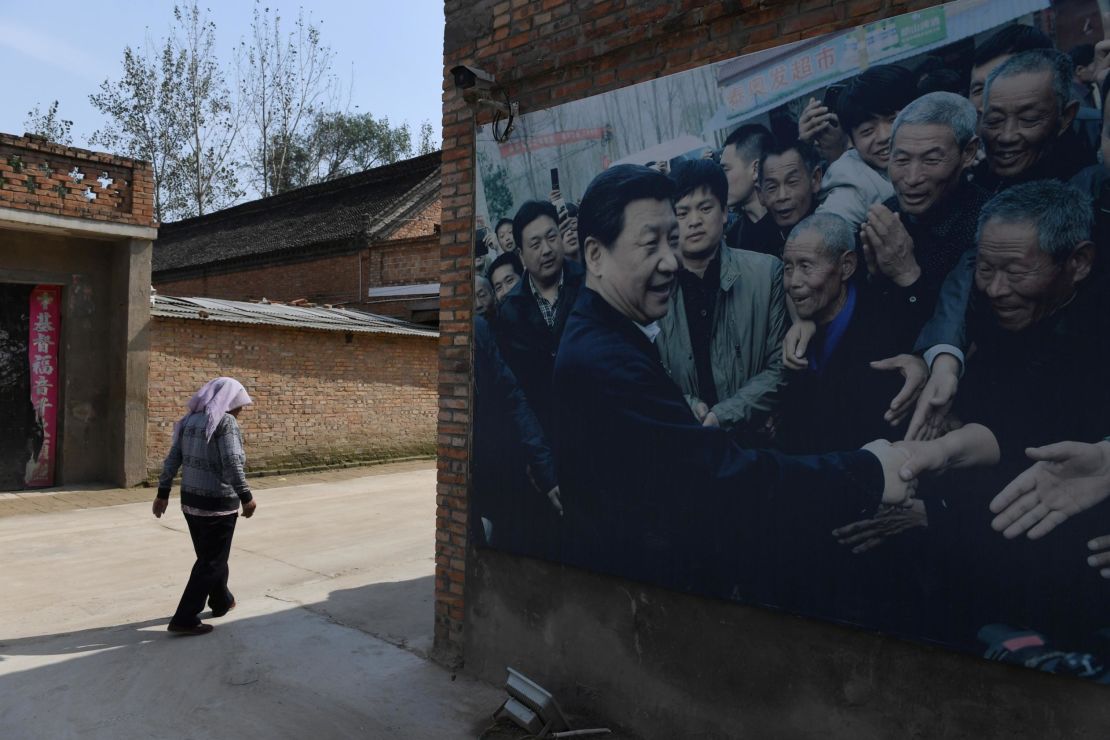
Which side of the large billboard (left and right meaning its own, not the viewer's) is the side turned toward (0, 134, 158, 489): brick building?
right

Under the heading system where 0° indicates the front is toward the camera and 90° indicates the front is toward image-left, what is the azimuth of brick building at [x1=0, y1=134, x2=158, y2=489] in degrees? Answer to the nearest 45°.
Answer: approximately 315°

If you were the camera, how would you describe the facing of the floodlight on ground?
facing away from the viewer and to the right of the viewer

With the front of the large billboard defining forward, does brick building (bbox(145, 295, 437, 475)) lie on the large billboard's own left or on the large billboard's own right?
on the large billboard's own right

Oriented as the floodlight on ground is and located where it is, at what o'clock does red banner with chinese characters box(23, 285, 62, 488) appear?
The red banner with chinese characters is roughly at 9 o'clock from the floodlight on ground.

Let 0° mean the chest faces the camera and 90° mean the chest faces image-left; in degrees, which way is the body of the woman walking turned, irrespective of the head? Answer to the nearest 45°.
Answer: approximately 225°

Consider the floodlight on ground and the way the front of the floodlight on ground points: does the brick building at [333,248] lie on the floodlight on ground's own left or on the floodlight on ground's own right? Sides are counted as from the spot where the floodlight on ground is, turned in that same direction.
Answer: on the floodlight on ground's own left
